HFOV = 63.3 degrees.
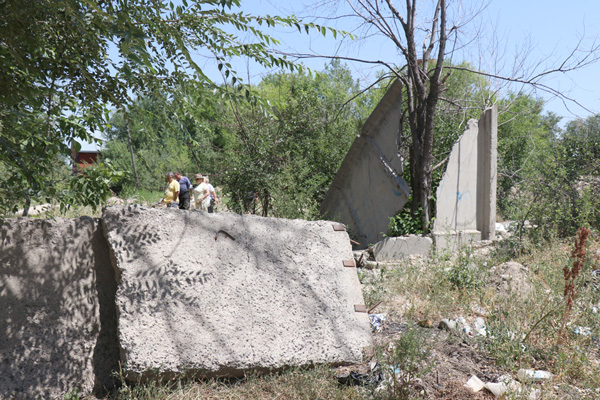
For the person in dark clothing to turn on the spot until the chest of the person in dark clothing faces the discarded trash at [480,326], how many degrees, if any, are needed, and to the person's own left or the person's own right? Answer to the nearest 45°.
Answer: approximately 90° to the person's own left

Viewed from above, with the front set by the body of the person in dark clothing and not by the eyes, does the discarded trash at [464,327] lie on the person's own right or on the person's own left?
on the person's own left

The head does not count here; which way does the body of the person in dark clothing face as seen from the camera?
to the viewer's left

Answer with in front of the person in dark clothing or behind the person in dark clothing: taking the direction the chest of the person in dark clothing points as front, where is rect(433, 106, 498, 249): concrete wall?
behind

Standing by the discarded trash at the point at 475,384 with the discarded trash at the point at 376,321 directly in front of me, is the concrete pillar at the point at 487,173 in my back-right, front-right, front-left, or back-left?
front-right

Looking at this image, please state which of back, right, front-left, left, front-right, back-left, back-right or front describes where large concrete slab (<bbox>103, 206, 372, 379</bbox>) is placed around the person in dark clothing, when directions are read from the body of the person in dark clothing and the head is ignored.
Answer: left

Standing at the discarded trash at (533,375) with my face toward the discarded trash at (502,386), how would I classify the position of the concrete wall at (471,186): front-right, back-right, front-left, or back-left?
back-right

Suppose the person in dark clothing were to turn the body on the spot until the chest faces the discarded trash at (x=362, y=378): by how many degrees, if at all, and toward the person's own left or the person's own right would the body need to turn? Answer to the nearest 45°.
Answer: approximately 90° to the person's own left

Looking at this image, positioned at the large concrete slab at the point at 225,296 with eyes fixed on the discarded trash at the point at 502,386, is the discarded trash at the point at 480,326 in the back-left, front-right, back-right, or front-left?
front-left

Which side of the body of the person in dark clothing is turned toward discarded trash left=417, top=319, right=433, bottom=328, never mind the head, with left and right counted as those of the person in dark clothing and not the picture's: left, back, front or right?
left

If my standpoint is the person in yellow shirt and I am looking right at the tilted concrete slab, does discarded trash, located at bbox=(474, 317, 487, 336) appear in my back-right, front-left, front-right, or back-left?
front-right

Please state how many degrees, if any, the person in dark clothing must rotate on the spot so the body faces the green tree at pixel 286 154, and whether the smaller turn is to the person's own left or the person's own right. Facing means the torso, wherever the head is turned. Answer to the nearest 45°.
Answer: approximately 135° to the person's own left
